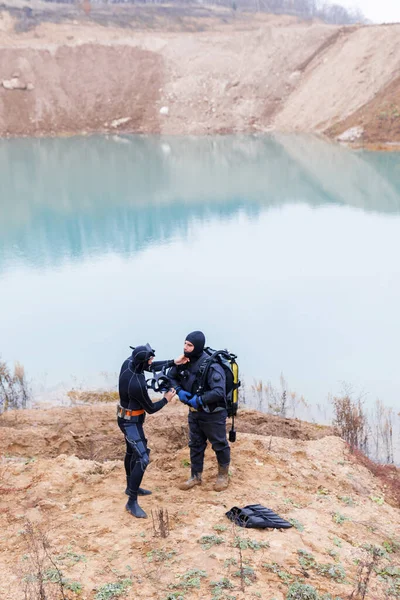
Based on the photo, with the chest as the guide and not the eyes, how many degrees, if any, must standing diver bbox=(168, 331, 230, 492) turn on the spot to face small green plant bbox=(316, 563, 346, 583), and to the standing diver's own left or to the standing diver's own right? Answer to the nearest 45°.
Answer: approximately 90° to the standing diver's own left

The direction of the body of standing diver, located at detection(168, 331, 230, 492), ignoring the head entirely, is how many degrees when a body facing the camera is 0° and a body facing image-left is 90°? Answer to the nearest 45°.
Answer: approximately 45°

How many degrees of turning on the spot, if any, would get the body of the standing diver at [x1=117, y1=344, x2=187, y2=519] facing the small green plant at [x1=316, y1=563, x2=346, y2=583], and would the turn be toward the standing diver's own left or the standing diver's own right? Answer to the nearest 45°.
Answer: approximately 45° to the standing diver's own right

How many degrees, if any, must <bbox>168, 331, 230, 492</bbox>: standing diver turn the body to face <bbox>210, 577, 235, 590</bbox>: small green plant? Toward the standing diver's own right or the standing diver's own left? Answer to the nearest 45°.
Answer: approximately 45° to the standing diver's own left

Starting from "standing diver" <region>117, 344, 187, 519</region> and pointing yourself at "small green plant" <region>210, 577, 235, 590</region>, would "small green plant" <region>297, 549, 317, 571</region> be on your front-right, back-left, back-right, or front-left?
front-left

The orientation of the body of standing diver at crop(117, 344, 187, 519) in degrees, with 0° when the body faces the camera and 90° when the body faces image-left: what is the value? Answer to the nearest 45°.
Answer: approximately 270°

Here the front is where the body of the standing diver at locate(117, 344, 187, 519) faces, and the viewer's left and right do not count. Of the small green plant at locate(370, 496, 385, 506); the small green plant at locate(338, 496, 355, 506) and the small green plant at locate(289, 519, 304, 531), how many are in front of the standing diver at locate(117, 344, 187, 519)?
3

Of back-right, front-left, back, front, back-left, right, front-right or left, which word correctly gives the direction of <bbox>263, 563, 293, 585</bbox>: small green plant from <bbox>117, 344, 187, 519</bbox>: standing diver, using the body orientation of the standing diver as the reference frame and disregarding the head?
front-right

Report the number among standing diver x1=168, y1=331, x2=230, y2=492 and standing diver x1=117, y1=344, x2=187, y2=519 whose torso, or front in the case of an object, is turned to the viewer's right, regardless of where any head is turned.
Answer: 1

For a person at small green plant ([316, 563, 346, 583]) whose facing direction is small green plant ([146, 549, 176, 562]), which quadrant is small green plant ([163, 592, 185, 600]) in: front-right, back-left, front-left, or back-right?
front-left
